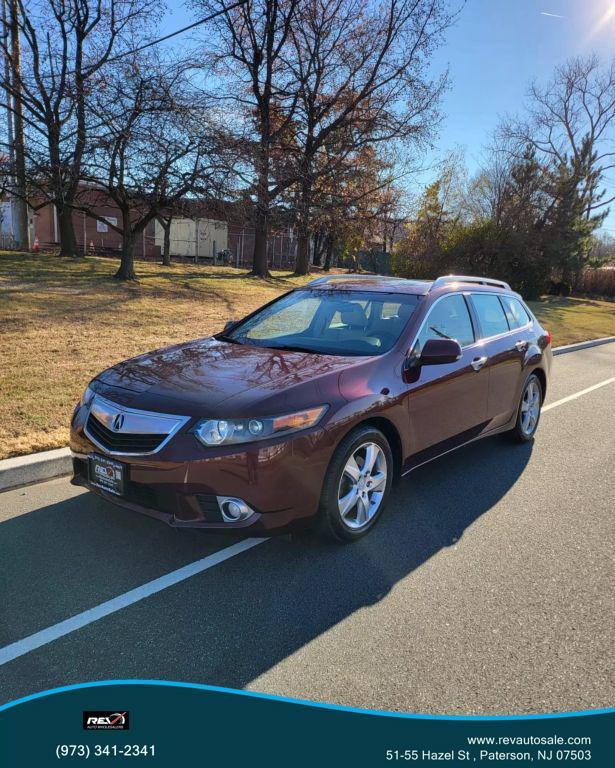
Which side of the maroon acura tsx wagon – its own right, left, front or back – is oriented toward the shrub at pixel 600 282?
back

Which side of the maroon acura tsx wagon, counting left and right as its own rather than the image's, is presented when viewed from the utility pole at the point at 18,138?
right

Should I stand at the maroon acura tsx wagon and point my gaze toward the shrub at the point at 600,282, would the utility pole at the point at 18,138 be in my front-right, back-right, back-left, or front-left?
front-left

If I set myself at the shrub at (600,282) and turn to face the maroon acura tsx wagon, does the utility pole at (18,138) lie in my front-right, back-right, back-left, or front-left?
front-right

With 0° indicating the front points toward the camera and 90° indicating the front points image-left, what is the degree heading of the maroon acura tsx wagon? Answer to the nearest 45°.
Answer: approximately 45°

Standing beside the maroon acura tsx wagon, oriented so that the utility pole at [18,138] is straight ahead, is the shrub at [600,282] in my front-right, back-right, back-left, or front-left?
front-right
